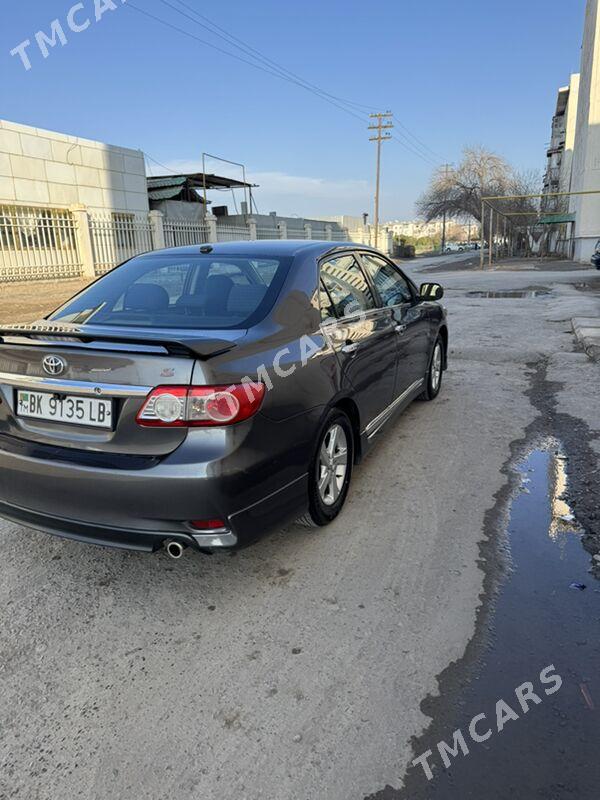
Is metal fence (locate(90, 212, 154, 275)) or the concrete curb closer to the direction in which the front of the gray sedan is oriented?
the concrete curb

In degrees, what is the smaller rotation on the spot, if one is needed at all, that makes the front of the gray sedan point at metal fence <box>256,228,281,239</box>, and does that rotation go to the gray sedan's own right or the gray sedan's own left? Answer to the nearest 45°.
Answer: approximately 45° to the gray sedan's own left

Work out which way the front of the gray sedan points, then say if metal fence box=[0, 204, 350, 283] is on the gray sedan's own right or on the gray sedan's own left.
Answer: on the gray sedan's own left

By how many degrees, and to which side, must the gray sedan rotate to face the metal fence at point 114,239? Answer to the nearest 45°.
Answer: approximately 45° to its left

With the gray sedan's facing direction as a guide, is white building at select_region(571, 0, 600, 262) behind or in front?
in front

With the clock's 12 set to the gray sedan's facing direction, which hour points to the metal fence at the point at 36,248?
The metal fence is roughly at 10 o'clock from the gray sedan.

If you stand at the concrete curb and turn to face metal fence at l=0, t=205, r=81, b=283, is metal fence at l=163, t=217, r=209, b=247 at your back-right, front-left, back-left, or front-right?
front-right

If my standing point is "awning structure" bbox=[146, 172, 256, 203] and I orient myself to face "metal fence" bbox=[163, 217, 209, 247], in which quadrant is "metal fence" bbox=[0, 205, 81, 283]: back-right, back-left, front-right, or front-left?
front-right

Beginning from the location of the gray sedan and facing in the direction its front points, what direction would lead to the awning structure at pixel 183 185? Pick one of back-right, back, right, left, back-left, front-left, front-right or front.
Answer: front-left

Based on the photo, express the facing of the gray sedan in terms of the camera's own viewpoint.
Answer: facing away from the viewer and to the right of the viewer

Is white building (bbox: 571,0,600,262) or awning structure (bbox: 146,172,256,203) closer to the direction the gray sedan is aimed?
the white building
